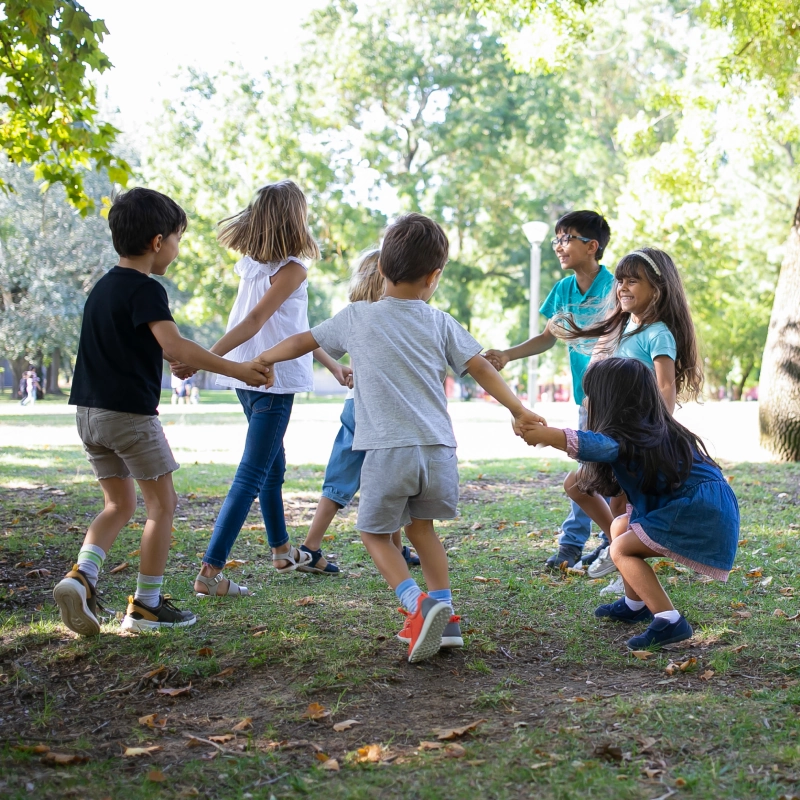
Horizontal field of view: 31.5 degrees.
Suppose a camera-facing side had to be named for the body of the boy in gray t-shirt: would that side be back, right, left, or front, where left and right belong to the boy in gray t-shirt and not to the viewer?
back

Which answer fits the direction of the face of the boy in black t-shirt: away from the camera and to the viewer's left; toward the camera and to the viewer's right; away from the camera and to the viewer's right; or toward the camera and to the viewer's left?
away from the camera and to the viewer's right

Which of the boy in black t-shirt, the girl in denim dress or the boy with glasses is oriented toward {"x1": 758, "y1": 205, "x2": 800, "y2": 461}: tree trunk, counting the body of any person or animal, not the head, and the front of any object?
the boy in black t-shirt

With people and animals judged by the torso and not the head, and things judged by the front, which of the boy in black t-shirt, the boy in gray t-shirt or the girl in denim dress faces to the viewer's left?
the girl in denim dress

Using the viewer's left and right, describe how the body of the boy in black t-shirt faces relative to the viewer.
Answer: facing away from the viewer and to the right of the viewer

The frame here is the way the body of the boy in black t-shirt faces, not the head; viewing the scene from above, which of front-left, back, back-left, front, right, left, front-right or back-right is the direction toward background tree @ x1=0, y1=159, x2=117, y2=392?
front-left

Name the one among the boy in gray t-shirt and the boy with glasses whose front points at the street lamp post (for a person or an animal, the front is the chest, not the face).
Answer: the boy in gray t-shirt

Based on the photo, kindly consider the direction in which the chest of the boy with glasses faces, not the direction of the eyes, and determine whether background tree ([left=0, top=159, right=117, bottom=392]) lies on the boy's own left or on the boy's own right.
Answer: on the boy's own right

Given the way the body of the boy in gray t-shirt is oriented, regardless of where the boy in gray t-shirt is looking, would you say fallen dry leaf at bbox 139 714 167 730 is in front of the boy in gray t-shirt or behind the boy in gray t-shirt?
behind

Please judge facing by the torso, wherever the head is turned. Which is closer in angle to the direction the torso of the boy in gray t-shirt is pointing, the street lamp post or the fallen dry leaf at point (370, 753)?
the street lamp post

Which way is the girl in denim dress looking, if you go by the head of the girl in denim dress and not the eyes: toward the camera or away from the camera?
away from the camera

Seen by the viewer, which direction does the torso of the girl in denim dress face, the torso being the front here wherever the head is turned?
to the viewer's left
